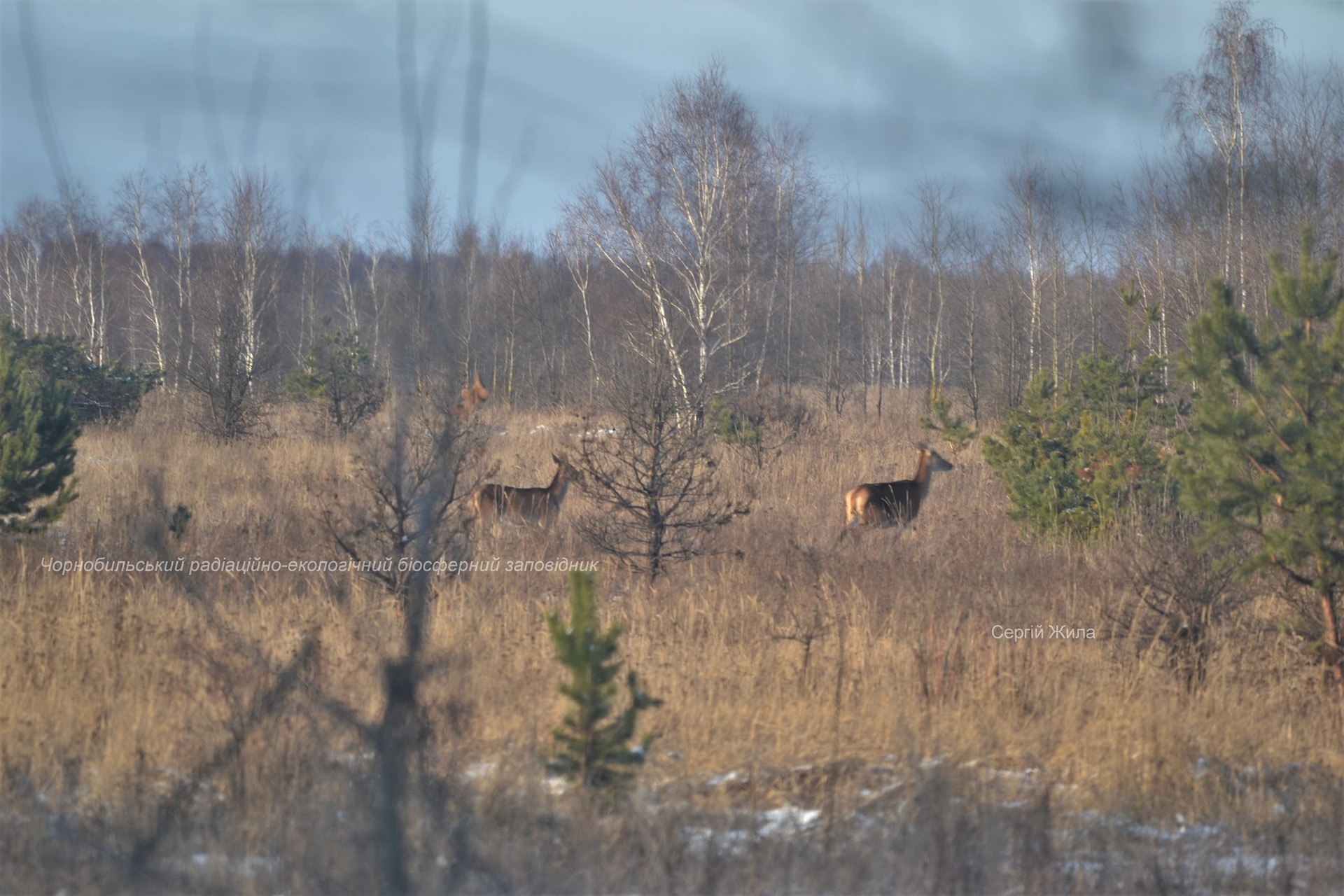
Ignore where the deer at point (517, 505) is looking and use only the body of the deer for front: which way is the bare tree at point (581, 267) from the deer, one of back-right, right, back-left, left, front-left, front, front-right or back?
left

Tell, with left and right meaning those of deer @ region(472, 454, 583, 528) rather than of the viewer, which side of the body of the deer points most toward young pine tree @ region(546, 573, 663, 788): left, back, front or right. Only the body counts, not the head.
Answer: right

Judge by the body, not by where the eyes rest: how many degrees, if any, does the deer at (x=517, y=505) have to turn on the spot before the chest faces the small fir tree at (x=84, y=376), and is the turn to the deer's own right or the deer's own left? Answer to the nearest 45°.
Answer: approximately 135° to the deer's own left

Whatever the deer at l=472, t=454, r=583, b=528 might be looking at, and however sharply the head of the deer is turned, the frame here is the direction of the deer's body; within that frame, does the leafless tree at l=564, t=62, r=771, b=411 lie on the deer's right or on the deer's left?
on the deer's left

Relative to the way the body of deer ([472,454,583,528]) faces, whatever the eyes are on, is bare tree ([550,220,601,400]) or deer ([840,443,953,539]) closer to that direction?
the deer

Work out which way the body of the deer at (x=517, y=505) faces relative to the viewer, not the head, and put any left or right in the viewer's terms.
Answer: facing to the right of the viewer

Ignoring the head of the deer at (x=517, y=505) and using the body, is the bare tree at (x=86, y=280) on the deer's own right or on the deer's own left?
on the deer's own left

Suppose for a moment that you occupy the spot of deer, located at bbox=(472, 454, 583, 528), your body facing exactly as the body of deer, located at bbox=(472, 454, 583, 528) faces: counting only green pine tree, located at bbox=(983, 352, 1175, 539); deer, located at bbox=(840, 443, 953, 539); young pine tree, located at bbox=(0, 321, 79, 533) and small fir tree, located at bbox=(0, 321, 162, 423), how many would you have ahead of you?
2

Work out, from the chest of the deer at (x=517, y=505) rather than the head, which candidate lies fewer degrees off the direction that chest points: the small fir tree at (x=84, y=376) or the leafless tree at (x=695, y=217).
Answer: the leafless tree

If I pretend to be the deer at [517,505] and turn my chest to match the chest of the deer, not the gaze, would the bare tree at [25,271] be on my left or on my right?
on my left
